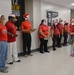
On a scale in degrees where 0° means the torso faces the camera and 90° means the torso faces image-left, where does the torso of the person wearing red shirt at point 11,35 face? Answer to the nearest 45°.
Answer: approximately 315°

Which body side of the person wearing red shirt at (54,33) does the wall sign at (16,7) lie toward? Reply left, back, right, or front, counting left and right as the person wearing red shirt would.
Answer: right

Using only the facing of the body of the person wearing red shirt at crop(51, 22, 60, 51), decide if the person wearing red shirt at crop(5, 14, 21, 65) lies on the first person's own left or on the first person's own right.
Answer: on the first person's own right

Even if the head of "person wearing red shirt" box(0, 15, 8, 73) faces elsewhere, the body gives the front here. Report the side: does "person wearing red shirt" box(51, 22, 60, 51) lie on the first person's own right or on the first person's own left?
on the first person's own left
